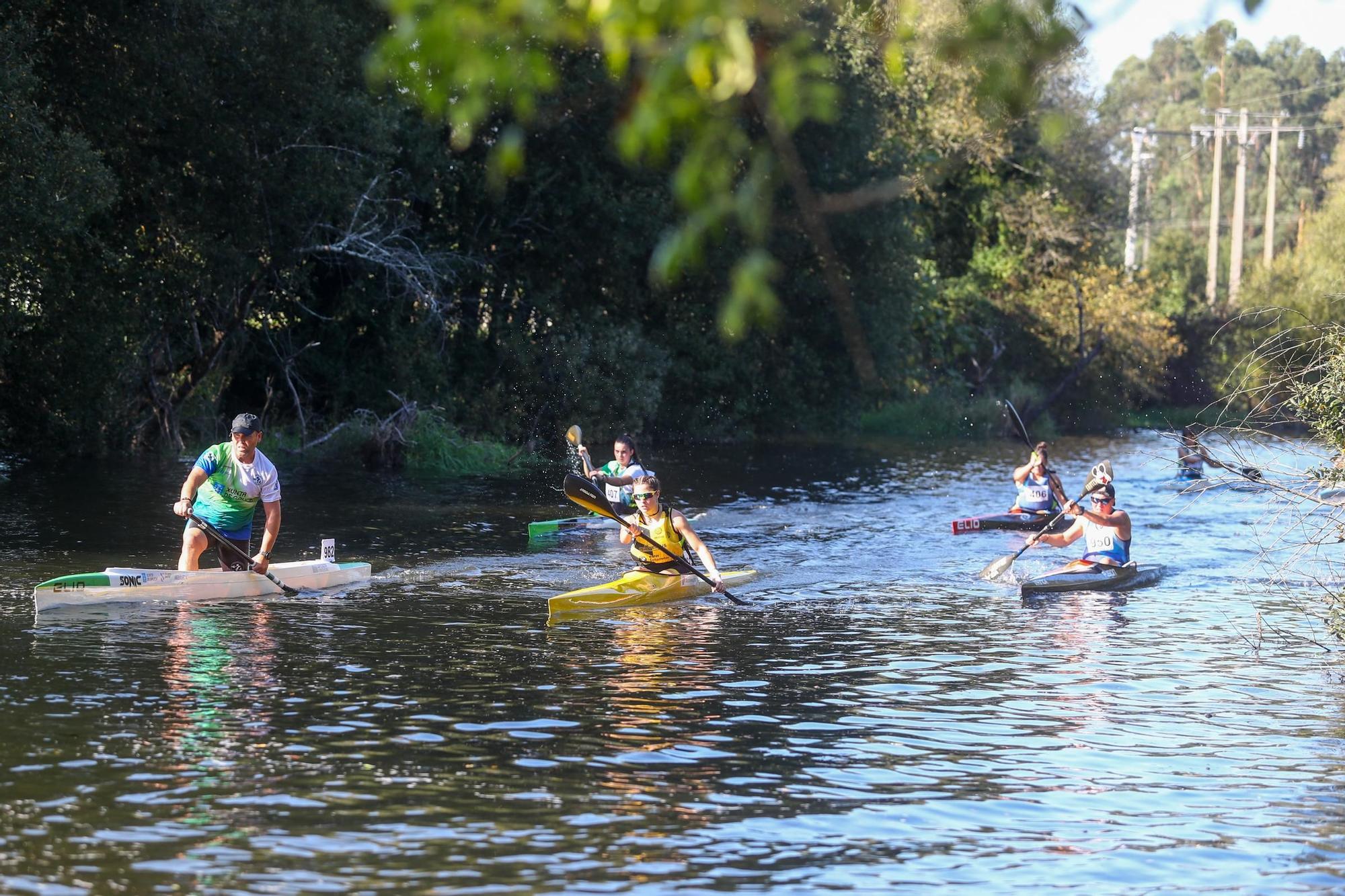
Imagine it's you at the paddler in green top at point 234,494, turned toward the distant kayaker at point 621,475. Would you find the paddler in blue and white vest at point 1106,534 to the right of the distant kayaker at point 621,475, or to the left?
right

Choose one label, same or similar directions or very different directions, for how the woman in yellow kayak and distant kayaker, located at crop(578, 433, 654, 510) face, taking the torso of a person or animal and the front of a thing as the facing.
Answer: same or similar directions

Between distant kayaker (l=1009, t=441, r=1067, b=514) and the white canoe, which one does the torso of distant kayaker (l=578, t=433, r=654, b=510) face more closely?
the white canoe

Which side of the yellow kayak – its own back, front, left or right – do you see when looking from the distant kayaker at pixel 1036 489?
back

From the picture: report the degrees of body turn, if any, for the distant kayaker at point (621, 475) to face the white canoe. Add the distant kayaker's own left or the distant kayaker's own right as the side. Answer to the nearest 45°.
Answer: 0° — they already face it

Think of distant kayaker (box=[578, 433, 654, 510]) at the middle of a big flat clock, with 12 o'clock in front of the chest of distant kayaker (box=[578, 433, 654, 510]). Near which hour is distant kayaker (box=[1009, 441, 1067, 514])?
distant kayaker (box=[1009, 441, 1067, 514]) is roughly at 7 o'clock from distant kayaker (box=[578, 433, 654, 510]).

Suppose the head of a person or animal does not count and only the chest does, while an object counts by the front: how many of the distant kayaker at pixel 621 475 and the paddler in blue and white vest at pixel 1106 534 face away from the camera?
0

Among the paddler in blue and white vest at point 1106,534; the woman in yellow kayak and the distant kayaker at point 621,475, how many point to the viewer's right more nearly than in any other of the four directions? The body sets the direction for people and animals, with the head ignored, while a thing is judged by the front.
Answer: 0

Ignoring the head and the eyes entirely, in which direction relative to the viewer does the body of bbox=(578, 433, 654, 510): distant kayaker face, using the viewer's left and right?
facing the viewer and to the left of the viewer

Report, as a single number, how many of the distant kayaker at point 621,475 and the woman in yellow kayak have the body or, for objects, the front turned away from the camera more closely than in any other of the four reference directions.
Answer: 0

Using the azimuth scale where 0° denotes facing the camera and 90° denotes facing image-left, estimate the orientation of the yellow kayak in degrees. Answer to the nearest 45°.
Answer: approximately 45°

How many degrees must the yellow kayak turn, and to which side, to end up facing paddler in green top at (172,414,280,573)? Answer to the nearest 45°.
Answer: approximately 45° to its right

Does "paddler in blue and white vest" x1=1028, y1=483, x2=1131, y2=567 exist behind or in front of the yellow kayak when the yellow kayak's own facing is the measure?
behind

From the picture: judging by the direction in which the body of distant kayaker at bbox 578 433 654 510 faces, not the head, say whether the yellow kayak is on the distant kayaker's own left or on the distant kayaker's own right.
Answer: on the distant kayaker's own left

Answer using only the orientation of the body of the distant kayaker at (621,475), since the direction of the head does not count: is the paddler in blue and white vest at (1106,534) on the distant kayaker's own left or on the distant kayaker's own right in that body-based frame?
on the distant kayaker's own left
